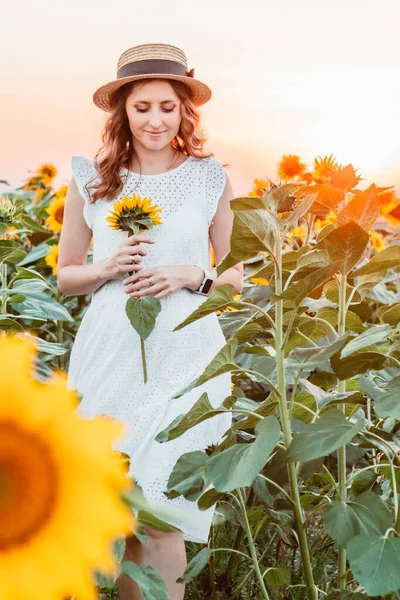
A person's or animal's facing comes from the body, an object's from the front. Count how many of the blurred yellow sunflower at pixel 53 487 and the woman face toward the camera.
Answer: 2

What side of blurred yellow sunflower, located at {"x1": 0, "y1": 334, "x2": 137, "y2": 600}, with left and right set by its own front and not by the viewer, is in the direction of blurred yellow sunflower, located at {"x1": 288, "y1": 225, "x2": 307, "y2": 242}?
back

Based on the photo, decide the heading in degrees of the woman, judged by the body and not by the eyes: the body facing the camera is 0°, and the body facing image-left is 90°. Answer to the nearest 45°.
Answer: approximately 0°

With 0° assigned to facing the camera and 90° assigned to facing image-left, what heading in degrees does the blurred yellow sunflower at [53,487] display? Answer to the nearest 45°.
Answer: approximately 0°

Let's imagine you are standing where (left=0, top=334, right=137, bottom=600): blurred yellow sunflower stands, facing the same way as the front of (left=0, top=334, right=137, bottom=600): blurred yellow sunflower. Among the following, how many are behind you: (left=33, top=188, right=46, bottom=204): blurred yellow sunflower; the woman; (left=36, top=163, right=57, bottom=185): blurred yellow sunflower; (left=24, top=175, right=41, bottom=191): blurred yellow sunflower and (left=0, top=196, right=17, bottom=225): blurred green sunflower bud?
5

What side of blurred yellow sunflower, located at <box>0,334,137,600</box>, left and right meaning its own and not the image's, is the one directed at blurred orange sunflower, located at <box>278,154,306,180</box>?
back

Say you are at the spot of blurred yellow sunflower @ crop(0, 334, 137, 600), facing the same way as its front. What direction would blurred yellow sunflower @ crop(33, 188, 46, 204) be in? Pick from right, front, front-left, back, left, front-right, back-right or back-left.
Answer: back

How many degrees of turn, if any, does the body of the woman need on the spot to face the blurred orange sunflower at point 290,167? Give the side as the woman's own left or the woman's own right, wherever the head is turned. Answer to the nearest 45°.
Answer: approximately 135° to the woman's own left

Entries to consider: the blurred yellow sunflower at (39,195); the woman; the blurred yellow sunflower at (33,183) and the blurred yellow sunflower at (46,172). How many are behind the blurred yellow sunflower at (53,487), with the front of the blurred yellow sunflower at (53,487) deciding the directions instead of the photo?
4

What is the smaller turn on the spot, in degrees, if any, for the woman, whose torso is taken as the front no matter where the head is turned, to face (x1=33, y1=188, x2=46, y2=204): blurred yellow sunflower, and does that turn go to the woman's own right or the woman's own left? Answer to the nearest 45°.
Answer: approximately 180°

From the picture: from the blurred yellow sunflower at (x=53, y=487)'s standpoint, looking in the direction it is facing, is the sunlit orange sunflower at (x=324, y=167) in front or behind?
behind

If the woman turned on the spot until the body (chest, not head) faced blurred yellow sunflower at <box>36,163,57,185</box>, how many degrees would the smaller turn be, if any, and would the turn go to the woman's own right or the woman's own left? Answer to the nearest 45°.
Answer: approximately 180°
